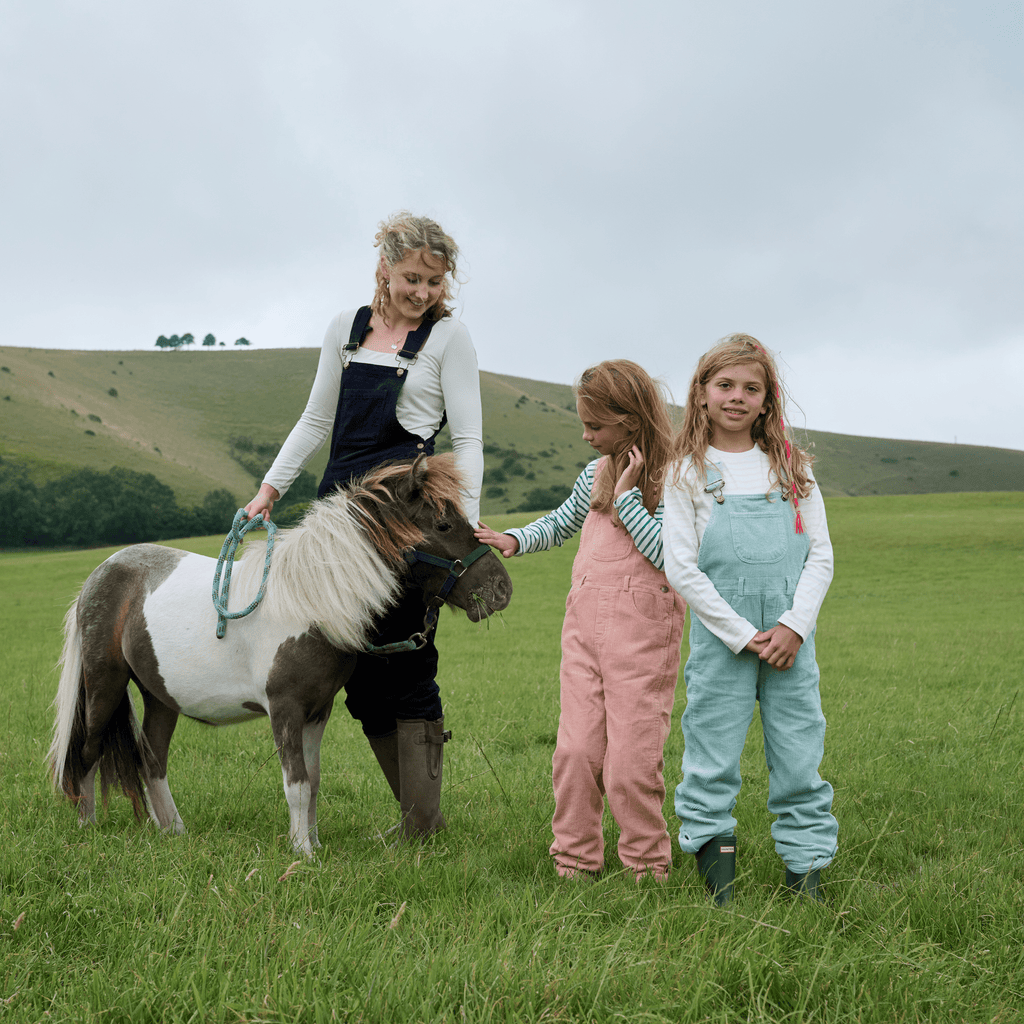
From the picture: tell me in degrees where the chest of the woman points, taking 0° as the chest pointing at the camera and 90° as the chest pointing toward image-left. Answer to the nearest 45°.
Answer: approximately 45°

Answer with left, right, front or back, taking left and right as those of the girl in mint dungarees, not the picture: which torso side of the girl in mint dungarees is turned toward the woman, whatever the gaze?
right

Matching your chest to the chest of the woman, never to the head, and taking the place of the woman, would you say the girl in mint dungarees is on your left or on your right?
on your left

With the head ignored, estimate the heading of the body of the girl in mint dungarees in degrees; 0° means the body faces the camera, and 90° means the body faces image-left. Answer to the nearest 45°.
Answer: approximately 0°

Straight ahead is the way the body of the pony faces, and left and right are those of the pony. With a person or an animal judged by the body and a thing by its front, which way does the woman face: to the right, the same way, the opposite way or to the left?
to the right

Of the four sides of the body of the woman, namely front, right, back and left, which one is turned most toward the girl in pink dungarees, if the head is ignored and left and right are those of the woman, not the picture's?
left

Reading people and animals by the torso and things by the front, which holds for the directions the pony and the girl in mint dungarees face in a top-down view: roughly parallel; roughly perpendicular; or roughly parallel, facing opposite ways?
roughly perpendicular

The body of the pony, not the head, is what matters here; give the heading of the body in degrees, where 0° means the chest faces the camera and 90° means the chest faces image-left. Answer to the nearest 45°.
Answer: approximately 315°

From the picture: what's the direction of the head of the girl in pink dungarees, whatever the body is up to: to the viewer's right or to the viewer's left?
to the viewer's left
